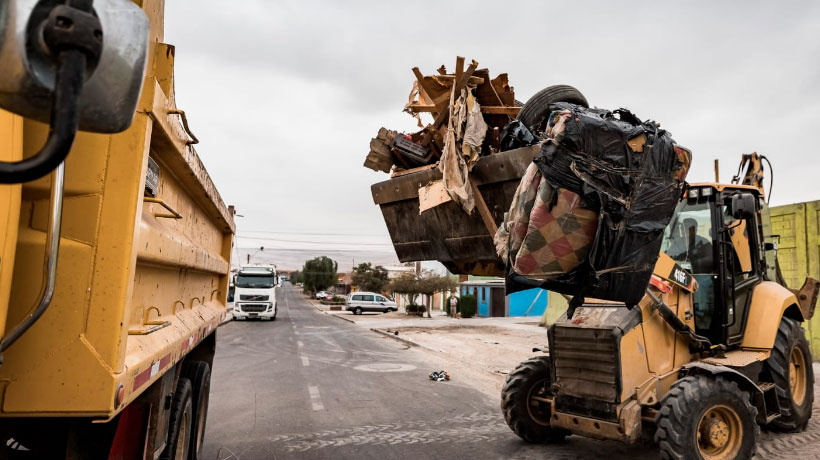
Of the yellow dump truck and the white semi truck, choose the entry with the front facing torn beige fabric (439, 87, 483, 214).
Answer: the white semi truck

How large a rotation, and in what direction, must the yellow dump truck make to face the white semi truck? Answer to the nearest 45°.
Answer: approximately 135° to its right

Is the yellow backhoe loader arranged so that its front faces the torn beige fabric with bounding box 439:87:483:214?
yes

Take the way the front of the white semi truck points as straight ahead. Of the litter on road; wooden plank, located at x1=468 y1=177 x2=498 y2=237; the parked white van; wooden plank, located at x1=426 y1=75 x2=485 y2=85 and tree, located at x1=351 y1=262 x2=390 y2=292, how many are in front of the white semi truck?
3

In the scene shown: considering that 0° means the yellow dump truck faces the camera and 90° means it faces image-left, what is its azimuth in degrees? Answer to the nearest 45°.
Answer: approximately 45°

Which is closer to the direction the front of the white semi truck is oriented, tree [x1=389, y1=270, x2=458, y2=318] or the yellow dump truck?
the yellow dump truck

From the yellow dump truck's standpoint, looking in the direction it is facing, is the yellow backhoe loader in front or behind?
behind

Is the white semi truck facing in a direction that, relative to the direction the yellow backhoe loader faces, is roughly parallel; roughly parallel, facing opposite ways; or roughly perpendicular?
roughly perpendicular

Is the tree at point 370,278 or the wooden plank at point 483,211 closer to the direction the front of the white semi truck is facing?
the wooden plank

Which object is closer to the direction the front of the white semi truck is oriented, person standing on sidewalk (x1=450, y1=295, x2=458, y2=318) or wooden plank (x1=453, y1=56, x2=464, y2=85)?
the wooden plank

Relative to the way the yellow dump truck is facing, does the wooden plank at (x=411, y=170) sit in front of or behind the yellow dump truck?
behind

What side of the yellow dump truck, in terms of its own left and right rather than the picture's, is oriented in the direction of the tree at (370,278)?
back
